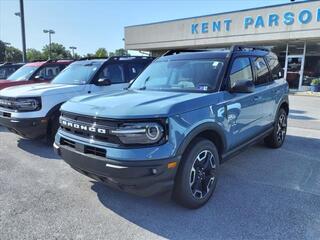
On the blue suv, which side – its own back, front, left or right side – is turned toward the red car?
right

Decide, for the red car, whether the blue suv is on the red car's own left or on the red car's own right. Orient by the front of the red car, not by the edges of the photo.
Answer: on the red car's own left

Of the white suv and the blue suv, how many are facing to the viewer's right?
0

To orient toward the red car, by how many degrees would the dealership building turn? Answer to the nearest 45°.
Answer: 0° — it already faces it

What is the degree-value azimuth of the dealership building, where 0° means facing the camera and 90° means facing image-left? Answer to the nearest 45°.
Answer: approximately 45°

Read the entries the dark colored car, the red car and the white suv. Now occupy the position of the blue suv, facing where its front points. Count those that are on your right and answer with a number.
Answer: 3

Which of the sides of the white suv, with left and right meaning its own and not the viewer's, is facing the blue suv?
left

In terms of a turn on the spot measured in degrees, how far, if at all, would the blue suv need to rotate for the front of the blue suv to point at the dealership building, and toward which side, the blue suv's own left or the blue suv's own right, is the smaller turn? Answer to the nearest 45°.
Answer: approximately 135° to the blue suv's own right

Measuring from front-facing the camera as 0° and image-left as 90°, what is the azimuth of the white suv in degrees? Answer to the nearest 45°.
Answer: approximately 45°

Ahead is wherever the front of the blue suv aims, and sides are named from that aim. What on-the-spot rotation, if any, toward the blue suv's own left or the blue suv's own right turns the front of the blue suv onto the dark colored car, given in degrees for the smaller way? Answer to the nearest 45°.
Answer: approximately 90° to the blue suv's own right

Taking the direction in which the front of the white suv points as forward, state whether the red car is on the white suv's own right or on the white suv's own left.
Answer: on the white suv's own right
